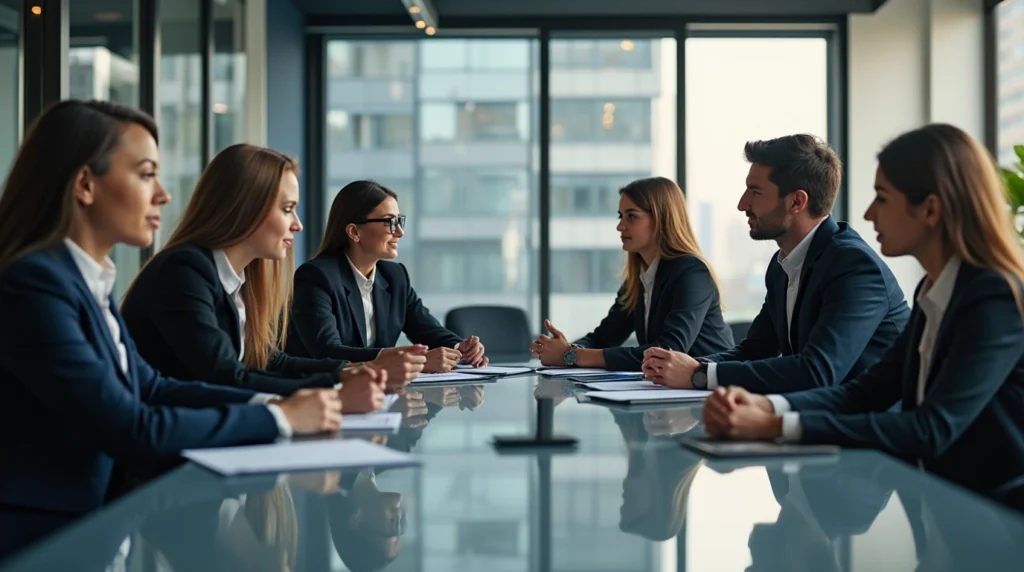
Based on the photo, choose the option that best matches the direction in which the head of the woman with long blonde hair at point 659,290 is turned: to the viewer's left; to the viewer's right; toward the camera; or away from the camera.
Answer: to the viewer's left

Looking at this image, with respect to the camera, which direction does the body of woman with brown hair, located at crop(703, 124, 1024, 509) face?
to the viewer's left

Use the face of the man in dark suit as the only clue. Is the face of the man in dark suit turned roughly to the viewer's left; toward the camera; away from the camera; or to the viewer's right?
to the viewer's left

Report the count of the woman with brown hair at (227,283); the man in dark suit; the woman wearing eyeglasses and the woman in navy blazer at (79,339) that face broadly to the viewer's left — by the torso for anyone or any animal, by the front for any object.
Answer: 1

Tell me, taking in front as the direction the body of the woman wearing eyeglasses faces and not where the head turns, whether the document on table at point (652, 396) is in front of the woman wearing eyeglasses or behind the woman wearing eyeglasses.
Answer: in front

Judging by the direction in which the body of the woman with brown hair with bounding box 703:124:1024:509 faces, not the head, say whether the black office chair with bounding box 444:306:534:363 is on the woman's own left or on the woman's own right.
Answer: on the woman's own right

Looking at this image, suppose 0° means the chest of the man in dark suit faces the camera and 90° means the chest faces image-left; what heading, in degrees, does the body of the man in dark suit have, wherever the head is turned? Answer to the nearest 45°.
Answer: approximately 90°

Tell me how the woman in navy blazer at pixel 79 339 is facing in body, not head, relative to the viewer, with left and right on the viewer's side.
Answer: facing to the right of the viewer

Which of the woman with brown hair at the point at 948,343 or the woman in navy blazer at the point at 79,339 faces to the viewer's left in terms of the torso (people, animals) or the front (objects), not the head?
the woman with brown hair

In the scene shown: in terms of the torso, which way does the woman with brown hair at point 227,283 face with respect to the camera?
to the viewer's right

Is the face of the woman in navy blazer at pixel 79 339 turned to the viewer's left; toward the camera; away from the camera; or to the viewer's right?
to the viewer's right

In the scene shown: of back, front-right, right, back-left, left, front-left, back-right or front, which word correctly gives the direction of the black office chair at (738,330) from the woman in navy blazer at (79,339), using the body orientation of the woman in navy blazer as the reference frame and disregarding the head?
front-left

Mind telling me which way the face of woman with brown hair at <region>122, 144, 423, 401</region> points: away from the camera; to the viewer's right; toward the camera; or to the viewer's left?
to the viewer's right

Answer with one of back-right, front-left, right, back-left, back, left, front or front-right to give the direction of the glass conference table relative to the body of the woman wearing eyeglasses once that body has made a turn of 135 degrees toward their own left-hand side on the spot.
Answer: back
